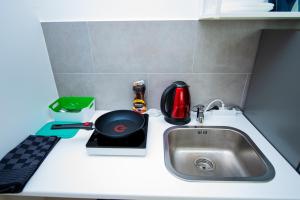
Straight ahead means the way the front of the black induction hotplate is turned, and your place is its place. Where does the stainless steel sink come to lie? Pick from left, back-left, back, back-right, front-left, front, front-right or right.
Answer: left

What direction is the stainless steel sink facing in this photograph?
toward the camera

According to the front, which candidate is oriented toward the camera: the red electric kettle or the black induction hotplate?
the black induction hotplate

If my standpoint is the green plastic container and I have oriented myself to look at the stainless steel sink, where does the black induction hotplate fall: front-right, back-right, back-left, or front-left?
front-right

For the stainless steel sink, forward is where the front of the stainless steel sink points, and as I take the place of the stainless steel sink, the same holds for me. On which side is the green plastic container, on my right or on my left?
on my right

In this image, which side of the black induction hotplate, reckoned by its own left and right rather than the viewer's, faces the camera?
front

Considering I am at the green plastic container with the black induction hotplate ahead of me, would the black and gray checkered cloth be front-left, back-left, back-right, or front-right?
front-right
